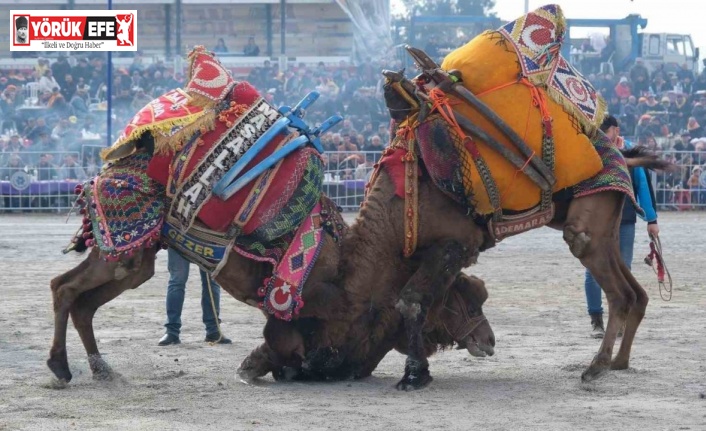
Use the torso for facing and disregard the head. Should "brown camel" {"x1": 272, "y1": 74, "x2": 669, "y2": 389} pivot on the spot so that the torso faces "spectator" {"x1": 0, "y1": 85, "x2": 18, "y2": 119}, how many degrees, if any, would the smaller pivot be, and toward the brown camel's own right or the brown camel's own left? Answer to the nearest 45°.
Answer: approximately 45° to the brown camel's own right

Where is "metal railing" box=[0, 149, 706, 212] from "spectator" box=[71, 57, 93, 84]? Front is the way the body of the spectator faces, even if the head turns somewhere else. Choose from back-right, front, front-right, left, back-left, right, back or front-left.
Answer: front

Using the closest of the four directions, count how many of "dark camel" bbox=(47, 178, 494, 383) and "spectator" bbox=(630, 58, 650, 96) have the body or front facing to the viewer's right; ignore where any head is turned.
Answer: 1

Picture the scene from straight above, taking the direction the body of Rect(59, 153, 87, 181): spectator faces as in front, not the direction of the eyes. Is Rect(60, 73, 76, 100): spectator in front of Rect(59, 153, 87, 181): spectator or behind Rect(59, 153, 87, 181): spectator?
behind

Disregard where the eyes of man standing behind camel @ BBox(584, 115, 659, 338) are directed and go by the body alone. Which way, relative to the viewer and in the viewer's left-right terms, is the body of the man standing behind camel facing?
facing the viewer and to the left of the viewer

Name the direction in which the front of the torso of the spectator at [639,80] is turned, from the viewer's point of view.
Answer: toward the camera

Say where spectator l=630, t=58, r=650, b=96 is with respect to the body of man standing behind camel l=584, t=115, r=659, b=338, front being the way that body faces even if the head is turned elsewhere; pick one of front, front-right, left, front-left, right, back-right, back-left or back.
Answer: back-right

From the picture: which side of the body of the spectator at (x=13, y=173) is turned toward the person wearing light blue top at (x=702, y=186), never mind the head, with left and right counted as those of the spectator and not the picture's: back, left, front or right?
left

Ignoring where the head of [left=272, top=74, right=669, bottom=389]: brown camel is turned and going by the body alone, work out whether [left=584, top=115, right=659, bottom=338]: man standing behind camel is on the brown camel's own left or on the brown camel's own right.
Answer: on the brown camel's own right

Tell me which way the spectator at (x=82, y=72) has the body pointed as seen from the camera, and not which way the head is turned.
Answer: toward the camera

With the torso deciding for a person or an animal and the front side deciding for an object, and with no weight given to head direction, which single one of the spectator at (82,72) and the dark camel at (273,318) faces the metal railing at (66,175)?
the spectator

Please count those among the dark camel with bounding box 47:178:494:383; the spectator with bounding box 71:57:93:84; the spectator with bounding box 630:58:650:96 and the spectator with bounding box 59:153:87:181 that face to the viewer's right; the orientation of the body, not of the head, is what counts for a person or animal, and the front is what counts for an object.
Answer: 1

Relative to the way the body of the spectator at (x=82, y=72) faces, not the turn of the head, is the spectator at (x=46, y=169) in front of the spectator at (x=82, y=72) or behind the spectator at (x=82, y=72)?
in front

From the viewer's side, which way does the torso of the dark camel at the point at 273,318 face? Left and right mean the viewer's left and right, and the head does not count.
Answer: facing to the right of the viewer
